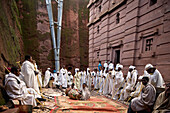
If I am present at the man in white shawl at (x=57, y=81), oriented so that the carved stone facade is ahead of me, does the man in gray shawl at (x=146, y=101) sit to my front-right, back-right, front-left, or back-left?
front-right

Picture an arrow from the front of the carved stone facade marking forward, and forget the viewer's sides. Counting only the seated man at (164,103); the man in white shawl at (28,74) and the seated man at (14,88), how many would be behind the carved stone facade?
0

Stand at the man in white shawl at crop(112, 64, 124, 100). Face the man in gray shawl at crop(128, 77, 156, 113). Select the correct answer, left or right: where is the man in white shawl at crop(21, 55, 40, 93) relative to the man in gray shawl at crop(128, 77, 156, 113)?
right

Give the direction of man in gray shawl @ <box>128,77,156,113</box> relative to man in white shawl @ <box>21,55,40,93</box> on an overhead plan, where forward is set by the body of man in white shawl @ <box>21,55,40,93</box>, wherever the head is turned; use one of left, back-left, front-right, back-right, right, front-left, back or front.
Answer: front-right

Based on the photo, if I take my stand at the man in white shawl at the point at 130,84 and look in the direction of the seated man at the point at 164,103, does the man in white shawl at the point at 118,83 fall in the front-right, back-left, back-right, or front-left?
back-right

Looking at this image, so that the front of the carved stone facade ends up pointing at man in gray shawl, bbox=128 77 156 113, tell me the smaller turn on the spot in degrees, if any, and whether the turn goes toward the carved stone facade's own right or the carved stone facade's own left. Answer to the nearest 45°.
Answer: approximately 45° to the carved stone facade's own left

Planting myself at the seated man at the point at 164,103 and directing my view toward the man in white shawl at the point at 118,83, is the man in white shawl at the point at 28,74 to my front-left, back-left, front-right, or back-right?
front-left

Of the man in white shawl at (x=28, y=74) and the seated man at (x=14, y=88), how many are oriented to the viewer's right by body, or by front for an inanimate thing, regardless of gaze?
2

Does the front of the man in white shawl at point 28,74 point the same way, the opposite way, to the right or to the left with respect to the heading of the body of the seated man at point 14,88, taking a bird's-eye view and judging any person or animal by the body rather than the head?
the same way

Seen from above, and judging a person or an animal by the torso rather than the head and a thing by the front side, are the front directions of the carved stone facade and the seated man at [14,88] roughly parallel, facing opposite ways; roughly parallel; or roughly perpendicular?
roughly parallel, facing opposite ways

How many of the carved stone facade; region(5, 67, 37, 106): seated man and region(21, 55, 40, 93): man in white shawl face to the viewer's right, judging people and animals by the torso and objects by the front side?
2

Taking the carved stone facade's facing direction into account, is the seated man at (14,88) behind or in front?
in front

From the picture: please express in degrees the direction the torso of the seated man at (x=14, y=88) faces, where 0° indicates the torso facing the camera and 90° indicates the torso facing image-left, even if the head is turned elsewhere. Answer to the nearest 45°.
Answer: approximately 270°

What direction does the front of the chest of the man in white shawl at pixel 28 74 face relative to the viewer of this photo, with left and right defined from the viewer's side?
facing to the right of the viewer

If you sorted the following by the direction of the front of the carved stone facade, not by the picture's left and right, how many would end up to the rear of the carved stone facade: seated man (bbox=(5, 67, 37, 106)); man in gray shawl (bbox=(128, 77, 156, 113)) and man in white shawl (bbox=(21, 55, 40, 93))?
0
